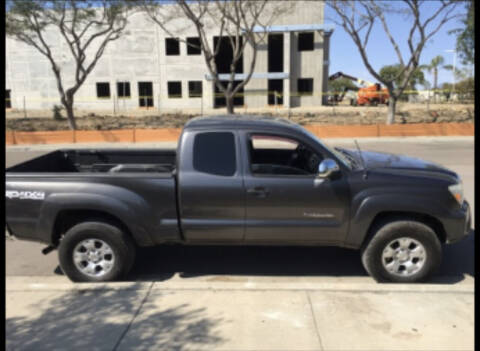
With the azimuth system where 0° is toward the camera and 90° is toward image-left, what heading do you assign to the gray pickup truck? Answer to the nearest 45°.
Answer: approximately 270°

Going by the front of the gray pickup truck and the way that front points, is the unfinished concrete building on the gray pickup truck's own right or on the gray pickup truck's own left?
on the gray pickup truck's own left
